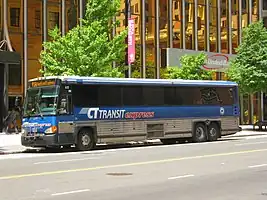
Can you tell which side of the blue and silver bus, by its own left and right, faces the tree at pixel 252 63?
back

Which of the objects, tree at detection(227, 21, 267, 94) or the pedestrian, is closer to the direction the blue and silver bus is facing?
the pedestrian

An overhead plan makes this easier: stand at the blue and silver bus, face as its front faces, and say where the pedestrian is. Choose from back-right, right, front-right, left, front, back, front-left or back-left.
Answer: right
